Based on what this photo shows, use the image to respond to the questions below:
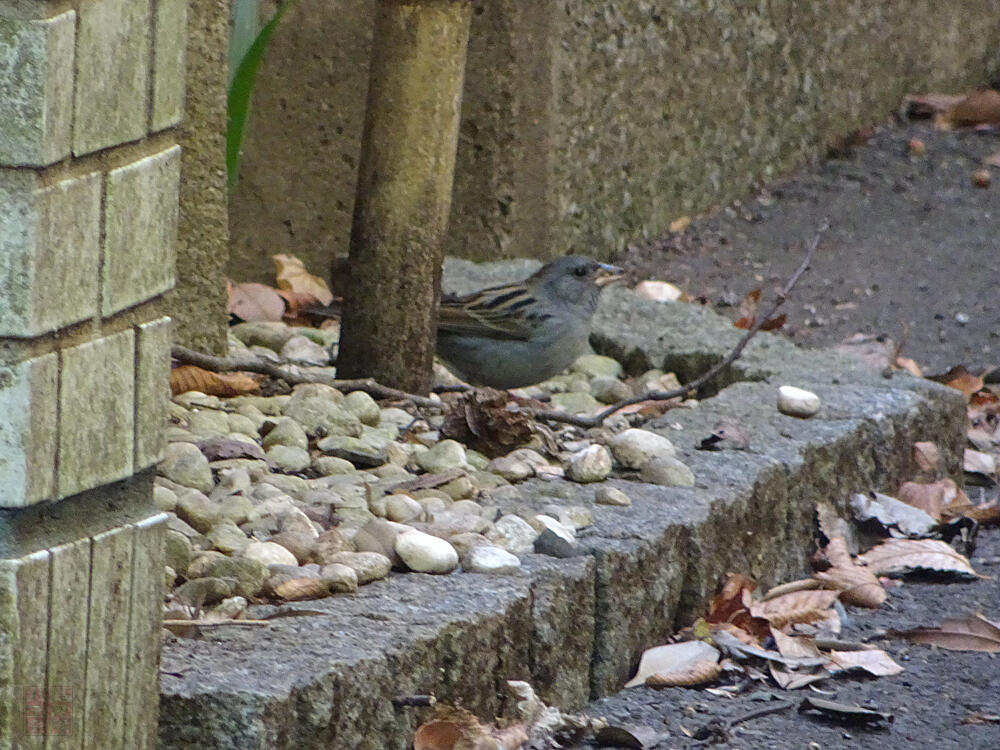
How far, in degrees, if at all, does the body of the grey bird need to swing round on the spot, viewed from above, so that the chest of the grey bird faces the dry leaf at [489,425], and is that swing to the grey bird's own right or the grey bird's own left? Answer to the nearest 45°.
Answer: approximately 90° to the grey bird's own right

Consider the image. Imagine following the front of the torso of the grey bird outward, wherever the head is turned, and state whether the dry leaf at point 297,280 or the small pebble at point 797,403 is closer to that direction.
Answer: the small pebble

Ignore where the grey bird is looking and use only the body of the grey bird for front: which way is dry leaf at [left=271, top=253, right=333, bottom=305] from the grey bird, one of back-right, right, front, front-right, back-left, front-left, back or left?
back-left

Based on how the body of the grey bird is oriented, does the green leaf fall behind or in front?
behind

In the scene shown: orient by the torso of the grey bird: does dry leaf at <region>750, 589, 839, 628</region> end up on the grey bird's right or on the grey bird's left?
on the grey bird's right

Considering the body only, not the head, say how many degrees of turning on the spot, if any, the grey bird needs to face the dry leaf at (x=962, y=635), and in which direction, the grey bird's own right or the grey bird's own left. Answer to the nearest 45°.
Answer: approximately 45° to the grey bird's own right

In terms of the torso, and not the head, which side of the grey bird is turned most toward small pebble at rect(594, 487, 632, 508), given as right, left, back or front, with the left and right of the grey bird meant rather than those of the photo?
right

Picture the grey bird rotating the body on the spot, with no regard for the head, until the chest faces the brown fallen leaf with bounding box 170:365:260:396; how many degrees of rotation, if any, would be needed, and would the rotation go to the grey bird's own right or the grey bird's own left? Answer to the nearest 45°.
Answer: approximately 135° to the grey bird's own right

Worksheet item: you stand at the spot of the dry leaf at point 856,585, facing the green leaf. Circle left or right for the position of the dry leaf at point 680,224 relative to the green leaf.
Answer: right

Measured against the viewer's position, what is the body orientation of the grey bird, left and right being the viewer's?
facing to the right of the viewer

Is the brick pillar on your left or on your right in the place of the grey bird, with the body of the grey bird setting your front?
on your right

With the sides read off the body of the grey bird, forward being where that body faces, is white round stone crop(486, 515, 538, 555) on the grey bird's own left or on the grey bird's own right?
on the grey bird's own right

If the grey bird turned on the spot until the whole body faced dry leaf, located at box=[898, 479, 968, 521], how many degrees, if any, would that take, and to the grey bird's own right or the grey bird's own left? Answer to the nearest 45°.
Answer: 0° — it already faces it
